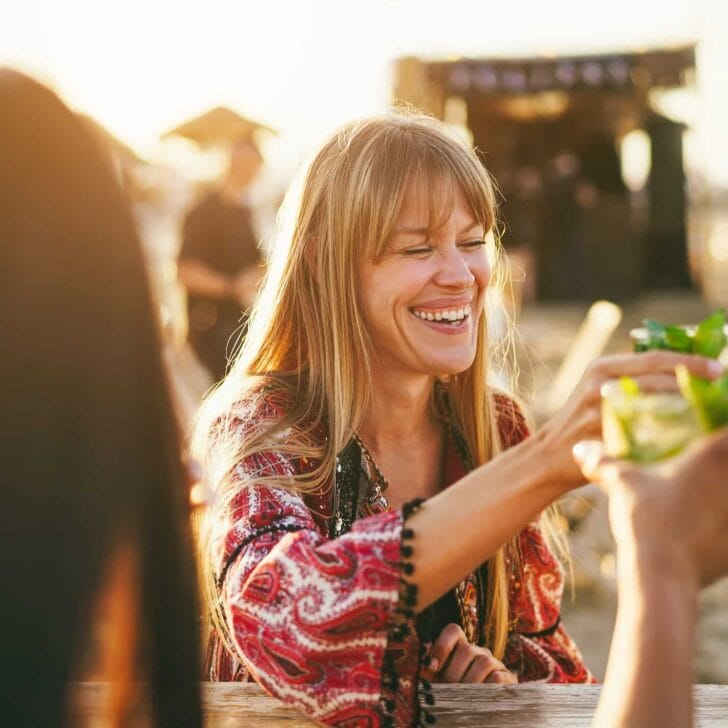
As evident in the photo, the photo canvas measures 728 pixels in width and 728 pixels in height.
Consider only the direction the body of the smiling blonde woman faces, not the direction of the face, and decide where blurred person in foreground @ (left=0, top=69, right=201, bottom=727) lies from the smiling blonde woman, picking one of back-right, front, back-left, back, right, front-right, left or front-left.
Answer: front-right

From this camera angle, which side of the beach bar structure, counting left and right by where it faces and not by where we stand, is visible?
front

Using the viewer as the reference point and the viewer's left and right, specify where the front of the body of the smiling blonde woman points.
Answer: facing the viewer and to the right of the viewer

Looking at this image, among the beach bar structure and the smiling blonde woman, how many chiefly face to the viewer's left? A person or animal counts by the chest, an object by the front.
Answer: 0

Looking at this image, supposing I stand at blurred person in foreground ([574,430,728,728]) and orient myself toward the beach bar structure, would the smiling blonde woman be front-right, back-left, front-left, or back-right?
front-left

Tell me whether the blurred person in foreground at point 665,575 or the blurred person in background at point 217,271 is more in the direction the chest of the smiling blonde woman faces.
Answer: the blurred person in foreground

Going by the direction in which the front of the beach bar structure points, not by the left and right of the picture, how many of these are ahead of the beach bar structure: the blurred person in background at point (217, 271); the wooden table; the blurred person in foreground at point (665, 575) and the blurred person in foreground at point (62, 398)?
4

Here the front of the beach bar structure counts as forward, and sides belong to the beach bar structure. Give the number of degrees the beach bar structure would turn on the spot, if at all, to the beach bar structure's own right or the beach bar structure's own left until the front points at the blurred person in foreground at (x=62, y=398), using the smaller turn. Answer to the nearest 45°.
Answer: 0° — it already faces them

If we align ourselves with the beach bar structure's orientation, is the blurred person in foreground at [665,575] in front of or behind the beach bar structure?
in front

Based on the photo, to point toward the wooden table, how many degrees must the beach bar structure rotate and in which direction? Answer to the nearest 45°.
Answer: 0° — it already faces it

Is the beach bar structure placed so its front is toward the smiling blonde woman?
yes

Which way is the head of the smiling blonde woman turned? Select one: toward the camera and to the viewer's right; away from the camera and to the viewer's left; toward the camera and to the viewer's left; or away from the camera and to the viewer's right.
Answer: toward the camera and to the viewer's right
